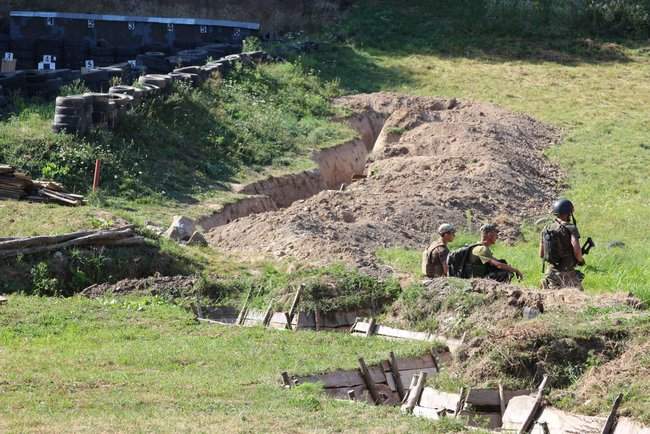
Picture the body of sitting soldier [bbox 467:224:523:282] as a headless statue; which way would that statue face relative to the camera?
to the viewer's right

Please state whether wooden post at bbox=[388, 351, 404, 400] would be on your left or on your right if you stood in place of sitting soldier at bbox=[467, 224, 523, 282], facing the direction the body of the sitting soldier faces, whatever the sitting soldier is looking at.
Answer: on your right

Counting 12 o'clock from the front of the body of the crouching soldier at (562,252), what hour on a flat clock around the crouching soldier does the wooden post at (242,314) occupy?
The wooden post is roughly at 7 o'clock from the crouching soldier.

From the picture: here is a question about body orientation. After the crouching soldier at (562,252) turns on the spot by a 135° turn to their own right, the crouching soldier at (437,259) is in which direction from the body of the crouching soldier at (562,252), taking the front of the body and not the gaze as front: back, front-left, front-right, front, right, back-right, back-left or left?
right

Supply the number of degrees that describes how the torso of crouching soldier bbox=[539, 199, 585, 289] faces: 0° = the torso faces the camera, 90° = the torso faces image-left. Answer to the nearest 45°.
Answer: approximately 225°

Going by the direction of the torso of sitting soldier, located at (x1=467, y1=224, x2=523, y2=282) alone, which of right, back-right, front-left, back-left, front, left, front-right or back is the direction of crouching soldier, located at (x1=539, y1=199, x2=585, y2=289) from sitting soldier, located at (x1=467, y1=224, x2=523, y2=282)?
front

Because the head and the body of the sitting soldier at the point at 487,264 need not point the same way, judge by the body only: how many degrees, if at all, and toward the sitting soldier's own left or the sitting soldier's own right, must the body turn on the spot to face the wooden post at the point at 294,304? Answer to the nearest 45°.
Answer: approximately 135° to the sitting soldier's own right

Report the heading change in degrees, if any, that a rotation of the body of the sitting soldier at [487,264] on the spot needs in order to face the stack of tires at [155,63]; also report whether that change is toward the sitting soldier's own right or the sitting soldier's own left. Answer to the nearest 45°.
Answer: approximately 135° to the sitting soldier's own left

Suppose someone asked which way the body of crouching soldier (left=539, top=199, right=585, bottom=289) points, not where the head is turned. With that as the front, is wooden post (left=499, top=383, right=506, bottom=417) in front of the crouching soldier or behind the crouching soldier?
behind

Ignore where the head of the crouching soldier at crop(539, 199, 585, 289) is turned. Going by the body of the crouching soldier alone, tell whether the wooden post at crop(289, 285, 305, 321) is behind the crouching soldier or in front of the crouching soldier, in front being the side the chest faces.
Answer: behind

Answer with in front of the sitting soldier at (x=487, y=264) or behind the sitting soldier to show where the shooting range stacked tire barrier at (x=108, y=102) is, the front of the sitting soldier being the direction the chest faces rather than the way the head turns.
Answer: behind

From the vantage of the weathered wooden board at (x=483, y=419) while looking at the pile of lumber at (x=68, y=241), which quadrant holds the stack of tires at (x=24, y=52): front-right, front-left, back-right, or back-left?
front-right
